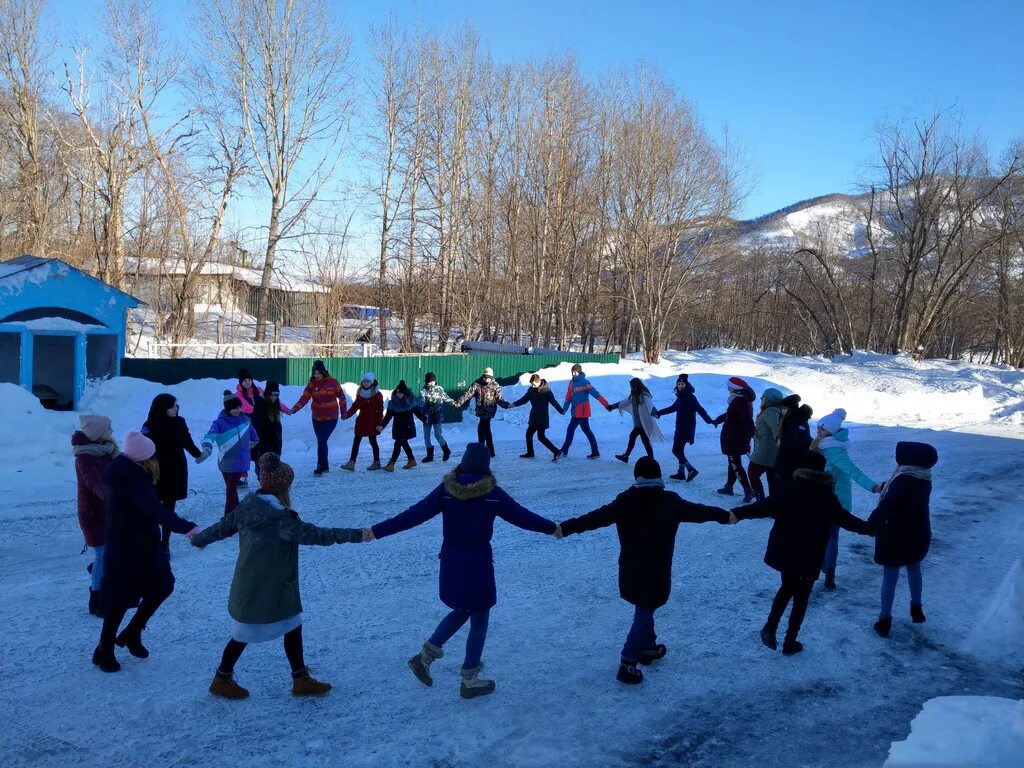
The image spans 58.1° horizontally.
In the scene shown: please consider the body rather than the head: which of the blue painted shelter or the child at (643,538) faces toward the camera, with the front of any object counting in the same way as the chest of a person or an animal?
the blue painted shelter

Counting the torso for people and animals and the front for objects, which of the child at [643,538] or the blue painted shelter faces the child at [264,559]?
the blue painted shelter

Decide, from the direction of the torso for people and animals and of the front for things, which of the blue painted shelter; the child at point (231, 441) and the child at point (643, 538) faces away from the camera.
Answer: the child at point (643, 538)

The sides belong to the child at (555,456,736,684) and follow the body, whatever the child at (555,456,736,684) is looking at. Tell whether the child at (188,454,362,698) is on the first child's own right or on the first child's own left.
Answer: on the first child's own left

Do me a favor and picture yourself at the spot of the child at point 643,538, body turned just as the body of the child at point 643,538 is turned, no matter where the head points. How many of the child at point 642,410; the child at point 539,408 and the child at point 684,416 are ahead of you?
3

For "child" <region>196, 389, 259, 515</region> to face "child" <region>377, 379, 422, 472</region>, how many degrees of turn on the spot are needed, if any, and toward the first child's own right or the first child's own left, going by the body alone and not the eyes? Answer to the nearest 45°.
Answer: approximately 90° to the first child's own left

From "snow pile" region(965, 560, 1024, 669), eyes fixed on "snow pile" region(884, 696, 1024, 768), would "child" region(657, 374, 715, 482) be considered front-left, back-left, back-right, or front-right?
back-right

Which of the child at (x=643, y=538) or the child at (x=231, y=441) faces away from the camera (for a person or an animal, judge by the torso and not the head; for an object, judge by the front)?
the child at (x=643, y=538)

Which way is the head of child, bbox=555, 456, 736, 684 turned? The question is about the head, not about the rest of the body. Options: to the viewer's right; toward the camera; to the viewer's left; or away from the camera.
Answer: away from the camera

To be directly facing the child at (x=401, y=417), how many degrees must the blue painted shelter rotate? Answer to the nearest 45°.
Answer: approximately 45° to its left

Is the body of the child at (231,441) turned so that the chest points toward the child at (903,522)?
yes

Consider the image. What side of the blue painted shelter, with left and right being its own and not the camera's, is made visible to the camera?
front

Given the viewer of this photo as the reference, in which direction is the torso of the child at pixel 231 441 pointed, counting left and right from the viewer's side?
facing the viewer and to the right of the viewer

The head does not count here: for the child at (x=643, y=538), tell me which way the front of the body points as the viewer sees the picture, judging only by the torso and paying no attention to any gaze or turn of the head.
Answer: away from the camera

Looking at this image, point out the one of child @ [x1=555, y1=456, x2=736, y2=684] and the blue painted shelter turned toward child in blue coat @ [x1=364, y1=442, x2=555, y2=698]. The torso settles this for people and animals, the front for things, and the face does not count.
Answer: the blue painted shelter

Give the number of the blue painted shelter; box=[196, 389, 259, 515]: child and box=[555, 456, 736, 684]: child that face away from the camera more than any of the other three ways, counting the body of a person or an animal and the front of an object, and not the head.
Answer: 1

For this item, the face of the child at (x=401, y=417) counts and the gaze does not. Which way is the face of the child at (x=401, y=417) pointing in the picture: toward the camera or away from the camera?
toward the camera

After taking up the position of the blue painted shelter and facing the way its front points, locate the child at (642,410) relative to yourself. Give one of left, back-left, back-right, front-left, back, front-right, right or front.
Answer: front-left

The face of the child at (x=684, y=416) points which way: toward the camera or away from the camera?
toward the camera

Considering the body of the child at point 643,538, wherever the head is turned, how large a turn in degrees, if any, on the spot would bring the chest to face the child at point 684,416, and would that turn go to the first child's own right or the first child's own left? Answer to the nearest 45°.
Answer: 0° — they already face them

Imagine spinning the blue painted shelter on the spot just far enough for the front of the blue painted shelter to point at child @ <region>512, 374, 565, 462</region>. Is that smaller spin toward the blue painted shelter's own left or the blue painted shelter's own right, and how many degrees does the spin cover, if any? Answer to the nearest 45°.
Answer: approximately 45° to the blue painted shelter's own left
